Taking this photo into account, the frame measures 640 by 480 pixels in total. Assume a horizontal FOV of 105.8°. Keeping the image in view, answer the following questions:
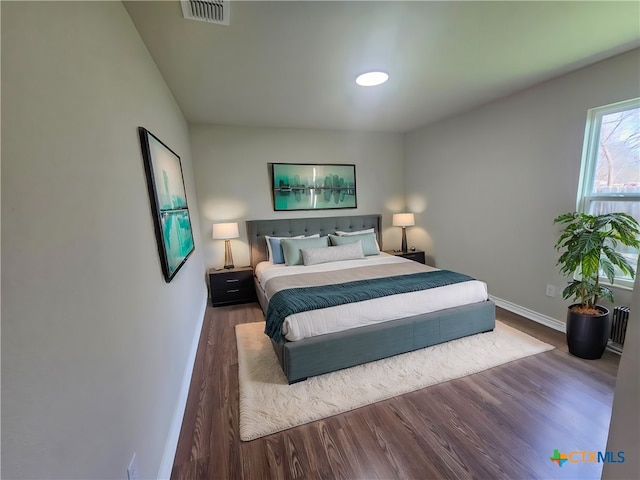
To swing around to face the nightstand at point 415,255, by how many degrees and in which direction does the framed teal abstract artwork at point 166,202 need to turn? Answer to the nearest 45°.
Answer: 0° — it already faces it

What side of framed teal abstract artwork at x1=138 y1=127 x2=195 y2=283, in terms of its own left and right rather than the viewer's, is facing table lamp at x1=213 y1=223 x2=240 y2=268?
left

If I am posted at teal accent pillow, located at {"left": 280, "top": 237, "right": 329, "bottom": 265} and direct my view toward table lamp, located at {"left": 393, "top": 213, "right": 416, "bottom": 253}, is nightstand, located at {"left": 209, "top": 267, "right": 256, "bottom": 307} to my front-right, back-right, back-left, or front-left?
back-left

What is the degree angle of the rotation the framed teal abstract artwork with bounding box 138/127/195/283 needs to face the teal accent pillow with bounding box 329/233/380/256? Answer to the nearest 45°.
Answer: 0° — it already faces it

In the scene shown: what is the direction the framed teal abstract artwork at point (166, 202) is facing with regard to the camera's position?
facing to the right of the viewer

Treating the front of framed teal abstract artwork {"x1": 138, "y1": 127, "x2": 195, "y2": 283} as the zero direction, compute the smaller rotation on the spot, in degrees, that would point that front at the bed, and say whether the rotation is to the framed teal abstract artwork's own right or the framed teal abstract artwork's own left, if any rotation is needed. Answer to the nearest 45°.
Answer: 0° — it already faces it

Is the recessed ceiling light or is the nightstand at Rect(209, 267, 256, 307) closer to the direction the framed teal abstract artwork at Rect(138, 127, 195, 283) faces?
the recessed ceiling light

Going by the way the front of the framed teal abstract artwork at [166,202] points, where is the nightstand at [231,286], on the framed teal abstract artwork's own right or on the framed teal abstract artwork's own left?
on the framed teal abstract artwork's own left
